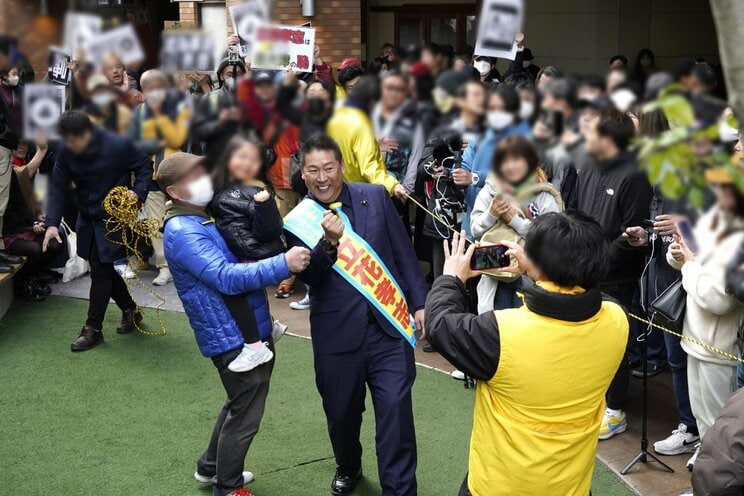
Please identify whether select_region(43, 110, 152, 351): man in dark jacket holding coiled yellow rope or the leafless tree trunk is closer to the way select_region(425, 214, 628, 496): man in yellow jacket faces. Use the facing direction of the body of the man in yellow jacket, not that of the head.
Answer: the man in dark jacket holding coiled yellow rope

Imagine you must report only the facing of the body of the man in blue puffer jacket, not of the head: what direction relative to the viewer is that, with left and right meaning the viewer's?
facing to the right of the viewer

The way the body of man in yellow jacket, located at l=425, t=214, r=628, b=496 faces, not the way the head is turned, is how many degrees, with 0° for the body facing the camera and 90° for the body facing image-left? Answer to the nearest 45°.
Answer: approximately 135°

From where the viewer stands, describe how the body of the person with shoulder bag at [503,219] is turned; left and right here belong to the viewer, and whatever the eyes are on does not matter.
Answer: facing the viewer

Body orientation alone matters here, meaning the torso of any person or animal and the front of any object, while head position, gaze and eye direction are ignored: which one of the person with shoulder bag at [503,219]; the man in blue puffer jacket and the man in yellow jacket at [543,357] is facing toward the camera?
the person with shoulder bag

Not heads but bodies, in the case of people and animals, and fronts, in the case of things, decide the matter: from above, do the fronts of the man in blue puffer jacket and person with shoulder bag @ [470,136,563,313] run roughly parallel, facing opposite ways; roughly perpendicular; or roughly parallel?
roughly perpendicular

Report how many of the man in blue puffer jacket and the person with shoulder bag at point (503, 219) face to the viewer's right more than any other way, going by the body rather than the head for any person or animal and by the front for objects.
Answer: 1
